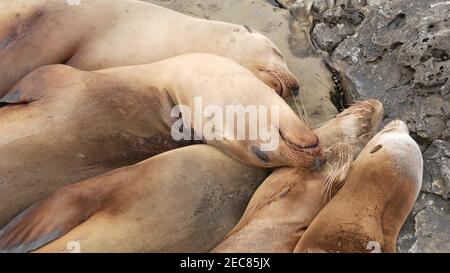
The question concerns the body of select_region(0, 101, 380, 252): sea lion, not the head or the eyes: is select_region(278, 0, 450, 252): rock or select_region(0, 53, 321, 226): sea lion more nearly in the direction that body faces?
the rock

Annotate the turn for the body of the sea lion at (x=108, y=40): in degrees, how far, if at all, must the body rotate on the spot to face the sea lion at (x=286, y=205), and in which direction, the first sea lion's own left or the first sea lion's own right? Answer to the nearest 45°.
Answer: approximately 45° to the first sea lion's own right

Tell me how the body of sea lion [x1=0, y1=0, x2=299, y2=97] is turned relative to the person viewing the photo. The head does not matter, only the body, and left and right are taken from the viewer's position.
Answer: facing to the right of the viewer

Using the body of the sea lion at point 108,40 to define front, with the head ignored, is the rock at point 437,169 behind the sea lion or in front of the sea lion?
in front

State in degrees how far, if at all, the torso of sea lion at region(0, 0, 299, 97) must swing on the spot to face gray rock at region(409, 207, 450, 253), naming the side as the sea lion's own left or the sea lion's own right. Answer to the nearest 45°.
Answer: approximately 45° to the sea lion's own right

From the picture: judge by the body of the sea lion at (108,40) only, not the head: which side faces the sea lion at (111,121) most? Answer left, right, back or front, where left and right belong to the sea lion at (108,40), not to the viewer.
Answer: right

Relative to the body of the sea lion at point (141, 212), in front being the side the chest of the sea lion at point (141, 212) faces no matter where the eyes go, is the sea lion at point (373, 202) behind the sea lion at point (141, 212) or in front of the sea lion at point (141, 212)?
in front

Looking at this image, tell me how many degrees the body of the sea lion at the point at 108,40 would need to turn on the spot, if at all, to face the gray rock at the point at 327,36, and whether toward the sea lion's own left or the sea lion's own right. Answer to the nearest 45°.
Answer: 0° — it already faces it

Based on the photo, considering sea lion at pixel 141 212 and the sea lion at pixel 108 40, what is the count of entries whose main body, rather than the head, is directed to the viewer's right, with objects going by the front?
2

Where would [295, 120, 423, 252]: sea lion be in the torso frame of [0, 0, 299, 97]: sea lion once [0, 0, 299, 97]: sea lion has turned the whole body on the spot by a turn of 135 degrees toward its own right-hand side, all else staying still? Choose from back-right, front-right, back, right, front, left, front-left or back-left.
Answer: left

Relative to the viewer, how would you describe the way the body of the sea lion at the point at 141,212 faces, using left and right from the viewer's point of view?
facing to the right of the viewer
